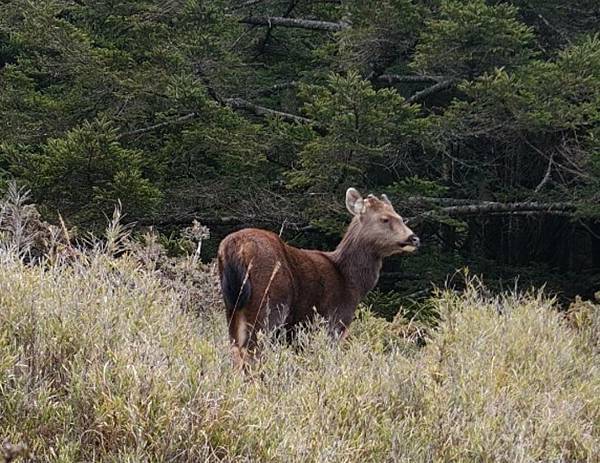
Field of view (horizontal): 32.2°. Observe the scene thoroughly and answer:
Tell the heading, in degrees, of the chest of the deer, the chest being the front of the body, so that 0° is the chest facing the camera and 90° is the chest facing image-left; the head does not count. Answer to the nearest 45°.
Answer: approximately 225°
